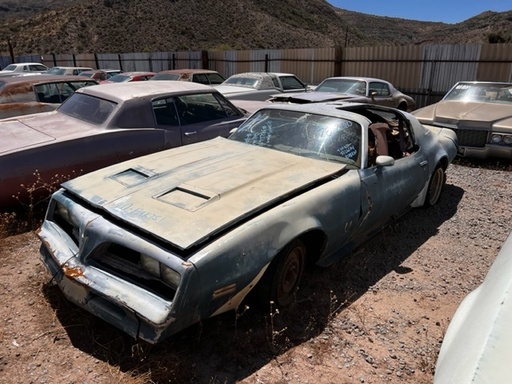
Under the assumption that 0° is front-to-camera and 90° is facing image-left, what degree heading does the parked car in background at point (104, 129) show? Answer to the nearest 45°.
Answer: approximately 225°

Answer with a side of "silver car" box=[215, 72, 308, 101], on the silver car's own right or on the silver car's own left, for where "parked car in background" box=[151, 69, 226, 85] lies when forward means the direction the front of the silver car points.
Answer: on the silver car's own left

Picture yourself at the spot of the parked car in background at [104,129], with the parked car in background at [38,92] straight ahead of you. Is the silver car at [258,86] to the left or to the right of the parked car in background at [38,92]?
right

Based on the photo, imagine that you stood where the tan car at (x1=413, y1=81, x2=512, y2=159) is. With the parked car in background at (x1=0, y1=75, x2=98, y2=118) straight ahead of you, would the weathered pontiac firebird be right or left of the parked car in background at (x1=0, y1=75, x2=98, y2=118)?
left

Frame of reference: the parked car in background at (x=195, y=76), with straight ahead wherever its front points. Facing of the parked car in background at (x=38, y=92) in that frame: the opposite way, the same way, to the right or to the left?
the same way

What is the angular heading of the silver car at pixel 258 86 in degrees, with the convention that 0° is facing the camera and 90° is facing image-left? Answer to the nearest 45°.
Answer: approximately 225°

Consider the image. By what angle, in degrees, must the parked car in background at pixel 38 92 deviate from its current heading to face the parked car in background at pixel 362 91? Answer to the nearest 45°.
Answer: approximately 45° to its right

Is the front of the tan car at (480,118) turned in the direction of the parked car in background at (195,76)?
no

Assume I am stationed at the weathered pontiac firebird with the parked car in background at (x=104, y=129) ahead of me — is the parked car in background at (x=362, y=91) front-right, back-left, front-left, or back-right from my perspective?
front-right

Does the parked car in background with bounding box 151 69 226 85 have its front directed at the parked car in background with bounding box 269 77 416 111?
no

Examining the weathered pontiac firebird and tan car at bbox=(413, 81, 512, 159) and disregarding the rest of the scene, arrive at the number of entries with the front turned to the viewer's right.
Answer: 0

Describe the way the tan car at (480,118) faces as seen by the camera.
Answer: facing the viewer and to the left of the viewer

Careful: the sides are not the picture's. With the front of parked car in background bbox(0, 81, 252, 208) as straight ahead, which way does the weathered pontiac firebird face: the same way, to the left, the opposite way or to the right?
the opposite way
